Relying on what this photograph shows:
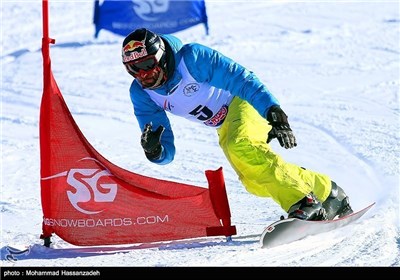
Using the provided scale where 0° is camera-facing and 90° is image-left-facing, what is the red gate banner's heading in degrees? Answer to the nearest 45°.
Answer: approximately 0°

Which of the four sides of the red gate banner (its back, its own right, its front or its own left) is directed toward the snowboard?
left

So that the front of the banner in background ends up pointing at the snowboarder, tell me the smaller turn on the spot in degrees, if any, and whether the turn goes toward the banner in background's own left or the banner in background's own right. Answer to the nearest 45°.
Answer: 0° — it already faces them

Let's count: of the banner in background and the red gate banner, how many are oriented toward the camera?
2

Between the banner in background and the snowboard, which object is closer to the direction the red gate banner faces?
the snowboard

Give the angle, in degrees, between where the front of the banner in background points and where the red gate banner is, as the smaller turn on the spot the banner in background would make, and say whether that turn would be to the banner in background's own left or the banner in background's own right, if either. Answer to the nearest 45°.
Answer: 0° — it already faces it

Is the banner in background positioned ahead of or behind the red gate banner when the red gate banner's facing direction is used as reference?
behind
